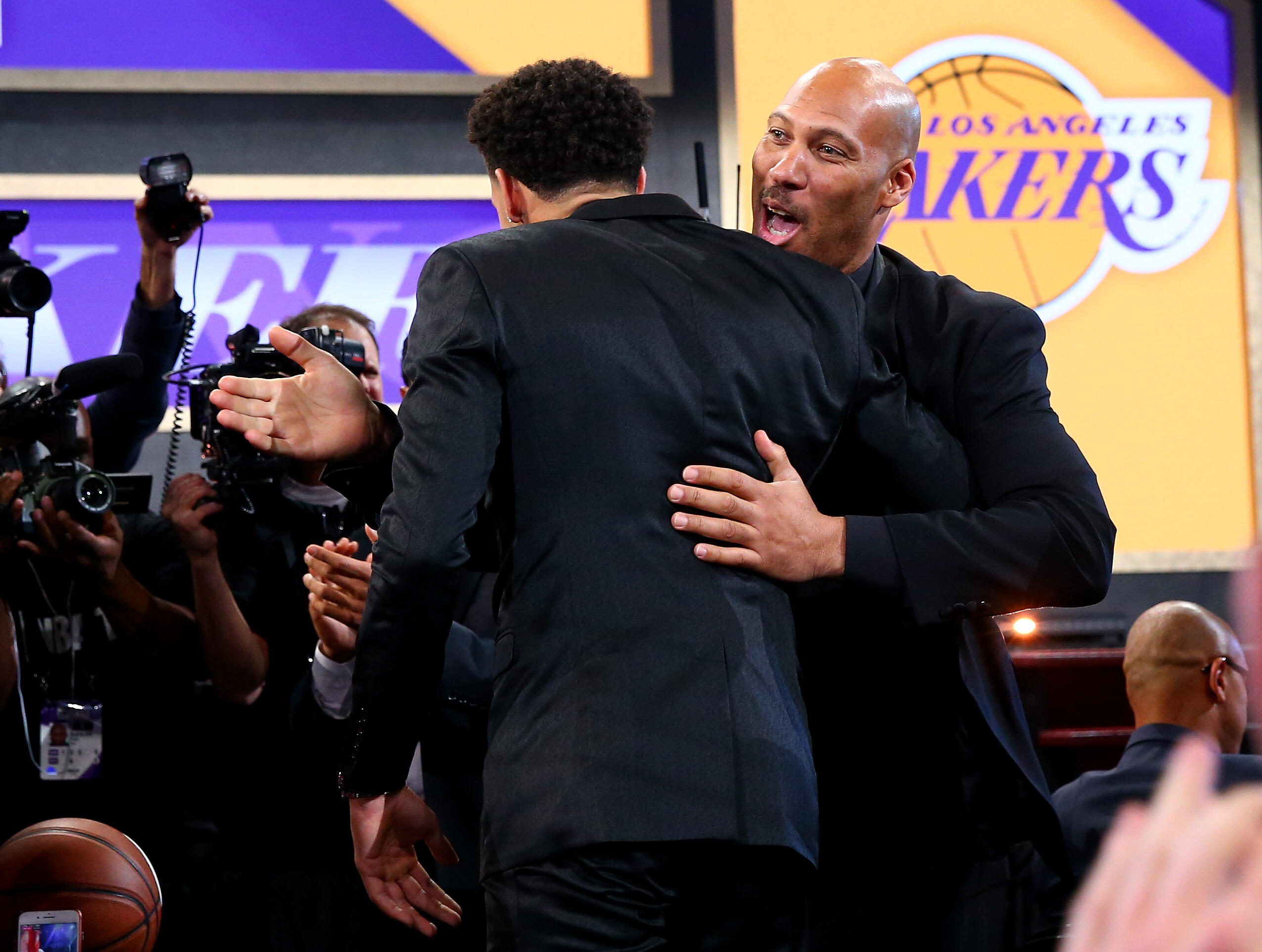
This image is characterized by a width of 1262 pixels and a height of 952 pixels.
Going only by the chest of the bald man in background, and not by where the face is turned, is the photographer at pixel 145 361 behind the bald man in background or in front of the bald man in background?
behind

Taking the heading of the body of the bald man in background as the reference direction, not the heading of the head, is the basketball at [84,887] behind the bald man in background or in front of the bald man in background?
behind

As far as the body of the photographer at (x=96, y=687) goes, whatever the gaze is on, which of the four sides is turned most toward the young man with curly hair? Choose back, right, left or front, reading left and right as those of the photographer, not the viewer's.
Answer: front

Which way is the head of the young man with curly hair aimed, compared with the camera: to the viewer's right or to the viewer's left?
to the viewer's left

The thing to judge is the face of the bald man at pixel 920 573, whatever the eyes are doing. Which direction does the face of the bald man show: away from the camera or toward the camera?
toward the camera

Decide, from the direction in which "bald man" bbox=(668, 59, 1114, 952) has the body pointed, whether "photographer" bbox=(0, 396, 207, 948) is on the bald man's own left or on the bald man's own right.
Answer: on the bald man's own right

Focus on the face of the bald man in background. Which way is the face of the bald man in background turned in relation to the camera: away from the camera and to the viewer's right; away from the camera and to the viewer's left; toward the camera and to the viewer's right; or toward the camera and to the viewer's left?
away from the camera and to the viewer's right
